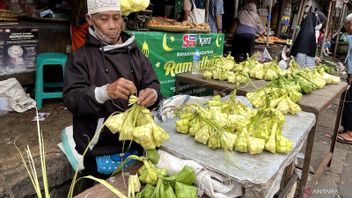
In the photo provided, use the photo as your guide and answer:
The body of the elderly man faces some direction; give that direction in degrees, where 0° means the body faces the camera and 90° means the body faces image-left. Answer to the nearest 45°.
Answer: approximately 315°

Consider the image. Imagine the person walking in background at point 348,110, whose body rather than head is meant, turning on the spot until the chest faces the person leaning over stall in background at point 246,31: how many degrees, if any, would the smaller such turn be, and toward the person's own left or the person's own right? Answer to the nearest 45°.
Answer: approximately 45° to the person's own right

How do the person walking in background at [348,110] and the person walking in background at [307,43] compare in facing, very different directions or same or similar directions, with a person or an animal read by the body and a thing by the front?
very different directions

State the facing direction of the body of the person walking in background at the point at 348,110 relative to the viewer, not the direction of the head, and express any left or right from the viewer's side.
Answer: facing to the left of the viewer
